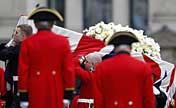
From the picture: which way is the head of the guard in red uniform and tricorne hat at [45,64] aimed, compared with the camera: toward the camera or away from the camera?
away from the camera

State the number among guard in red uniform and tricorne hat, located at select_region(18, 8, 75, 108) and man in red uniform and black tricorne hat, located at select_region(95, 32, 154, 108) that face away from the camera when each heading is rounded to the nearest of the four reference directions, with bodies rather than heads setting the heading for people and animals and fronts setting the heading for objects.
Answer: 2

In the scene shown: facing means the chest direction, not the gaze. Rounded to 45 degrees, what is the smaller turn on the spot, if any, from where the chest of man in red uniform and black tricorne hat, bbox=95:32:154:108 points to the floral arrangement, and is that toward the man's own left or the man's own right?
0° — they already face it

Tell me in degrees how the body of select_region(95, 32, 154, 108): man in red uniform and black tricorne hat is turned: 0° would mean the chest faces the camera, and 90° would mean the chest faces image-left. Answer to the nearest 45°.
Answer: approximately 180°

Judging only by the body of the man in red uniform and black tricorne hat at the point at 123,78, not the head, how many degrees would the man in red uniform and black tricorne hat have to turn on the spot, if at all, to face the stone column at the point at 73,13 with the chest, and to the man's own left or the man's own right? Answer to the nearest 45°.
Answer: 0° — they already face it

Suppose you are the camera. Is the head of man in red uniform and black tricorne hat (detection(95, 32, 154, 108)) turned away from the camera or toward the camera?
away from the camera

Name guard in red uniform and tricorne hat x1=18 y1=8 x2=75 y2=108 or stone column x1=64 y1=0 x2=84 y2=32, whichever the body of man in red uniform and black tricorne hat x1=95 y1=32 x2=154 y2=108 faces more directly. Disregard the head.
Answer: the stone column

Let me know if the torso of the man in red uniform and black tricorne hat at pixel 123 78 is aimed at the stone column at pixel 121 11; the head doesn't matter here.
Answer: yes

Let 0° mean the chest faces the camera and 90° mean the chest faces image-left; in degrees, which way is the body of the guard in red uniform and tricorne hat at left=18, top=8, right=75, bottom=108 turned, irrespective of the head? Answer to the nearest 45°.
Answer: approximately 180°

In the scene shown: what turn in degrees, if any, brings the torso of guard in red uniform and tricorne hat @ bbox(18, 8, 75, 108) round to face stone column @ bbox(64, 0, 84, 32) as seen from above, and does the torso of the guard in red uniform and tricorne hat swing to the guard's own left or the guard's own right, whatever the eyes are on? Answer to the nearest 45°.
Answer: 0° — they already face it
